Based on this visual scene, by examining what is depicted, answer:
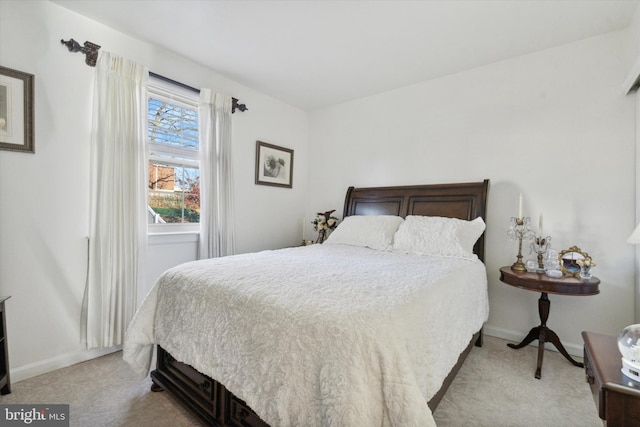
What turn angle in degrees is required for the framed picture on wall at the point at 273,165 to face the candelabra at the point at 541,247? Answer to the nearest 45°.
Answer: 0° — it already faces it

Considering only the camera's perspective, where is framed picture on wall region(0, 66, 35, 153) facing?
facing the viewer and to the right of the viewer

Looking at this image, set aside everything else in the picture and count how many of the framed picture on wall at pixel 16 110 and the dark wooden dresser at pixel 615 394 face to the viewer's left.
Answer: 1

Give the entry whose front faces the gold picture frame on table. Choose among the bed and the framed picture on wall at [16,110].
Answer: the framed picture on wall

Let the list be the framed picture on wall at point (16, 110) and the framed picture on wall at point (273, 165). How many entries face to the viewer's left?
0

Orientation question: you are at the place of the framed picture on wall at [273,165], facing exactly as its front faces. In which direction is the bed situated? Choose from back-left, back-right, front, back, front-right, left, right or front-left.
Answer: front-right

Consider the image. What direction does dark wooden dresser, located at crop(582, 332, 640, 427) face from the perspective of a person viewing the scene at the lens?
facing to the left of the viewer

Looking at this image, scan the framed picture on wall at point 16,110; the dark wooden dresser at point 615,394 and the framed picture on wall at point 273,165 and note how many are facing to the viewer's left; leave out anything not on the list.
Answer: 1

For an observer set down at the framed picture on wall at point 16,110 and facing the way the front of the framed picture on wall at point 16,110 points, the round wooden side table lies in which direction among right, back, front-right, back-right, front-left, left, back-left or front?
front

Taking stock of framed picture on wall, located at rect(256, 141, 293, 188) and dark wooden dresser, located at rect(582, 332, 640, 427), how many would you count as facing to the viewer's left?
1

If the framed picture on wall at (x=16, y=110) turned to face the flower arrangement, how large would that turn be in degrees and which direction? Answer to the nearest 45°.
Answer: approximately 45° to its left

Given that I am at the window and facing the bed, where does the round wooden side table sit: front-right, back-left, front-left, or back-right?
front-left

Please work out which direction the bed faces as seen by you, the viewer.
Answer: facing the viewer and to the left of the viewer
